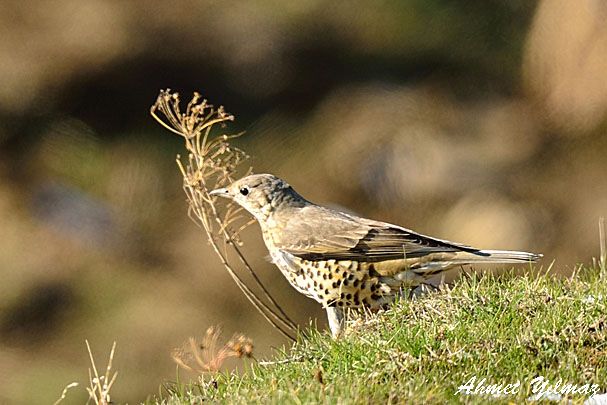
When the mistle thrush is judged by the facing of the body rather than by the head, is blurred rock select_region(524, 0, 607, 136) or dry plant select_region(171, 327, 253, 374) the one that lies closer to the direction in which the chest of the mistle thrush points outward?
the dry plant

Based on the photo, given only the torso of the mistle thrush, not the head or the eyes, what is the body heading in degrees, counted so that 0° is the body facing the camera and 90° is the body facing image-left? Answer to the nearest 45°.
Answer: approximately 90°

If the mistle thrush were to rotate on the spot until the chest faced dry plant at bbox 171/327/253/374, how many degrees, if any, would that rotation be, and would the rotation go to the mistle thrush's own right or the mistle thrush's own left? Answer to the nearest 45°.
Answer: approximately 45° to the mistle thrush's own left

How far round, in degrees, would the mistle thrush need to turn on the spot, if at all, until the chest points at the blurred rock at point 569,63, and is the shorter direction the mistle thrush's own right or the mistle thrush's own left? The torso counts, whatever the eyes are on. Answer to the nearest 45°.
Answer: approximately 90° to the mistle thrush's own right
